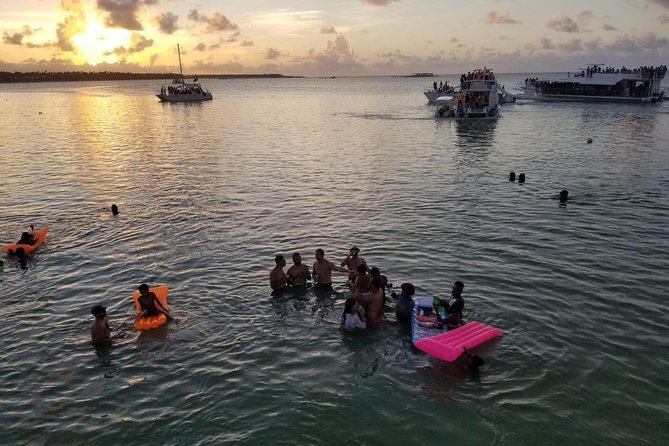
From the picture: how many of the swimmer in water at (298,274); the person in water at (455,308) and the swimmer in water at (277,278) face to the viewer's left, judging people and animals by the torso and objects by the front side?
1

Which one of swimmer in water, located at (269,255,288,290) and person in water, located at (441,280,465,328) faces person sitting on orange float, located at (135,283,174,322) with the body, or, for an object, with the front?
the person in water

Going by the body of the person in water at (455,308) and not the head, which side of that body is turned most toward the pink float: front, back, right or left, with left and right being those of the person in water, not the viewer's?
left

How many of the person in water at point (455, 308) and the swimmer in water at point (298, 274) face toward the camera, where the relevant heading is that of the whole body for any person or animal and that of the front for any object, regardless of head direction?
1

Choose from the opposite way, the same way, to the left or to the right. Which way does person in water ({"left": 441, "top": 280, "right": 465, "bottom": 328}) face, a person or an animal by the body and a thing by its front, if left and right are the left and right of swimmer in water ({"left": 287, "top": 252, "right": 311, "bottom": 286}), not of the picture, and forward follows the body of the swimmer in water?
to the right

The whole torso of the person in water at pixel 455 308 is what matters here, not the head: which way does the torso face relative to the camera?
to the viewer's left

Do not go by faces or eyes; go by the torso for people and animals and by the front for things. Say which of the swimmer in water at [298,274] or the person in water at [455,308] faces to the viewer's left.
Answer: the person in water

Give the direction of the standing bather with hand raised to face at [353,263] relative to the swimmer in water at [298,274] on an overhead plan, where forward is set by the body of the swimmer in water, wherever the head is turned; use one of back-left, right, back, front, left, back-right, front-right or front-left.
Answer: left

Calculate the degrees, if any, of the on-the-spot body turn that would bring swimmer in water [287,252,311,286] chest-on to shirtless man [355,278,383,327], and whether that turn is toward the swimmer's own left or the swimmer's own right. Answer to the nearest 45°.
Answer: approximately 45° to the swimmer's own left

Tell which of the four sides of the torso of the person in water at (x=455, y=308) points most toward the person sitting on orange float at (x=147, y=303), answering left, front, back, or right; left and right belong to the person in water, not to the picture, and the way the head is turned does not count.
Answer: front

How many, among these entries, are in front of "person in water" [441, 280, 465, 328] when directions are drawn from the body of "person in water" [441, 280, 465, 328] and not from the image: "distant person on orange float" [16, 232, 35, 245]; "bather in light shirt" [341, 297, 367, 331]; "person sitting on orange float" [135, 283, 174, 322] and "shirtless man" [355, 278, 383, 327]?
4
